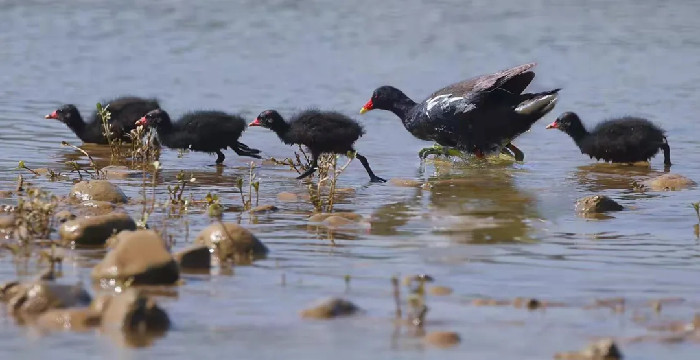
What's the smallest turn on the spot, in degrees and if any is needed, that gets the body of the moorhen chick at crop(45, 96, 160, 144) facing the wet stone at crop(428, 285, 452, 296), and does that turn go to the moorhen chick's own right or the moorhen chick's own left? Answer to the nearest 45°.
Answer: approximately 90° to the moorhen chick's own left

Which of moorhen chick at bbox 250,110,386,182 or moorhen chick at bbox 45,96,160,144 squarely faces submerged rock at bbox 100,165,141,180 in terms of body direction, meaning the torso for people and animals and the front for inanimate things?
moorhen chick at bbox 250,110,386,182

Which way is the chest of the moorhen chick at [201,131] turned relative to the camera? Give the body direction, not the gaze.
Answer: to the viewer's left

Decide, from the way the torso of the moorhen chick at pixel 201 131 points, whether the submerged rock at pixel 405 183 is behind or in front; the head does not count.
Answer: behind

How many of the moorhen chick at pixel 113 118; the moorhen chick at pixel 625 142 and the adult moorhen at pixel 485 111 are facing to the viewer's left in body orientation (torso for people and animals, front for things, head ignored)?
3

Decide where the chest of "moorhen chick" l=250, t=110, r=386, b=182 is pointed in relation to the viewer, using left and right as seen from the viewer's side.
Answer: facing to the left of the viewer

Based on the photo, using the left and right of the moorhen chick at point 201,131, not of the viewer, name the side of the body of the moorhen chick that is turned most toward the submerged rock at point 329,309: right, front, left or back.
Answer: left

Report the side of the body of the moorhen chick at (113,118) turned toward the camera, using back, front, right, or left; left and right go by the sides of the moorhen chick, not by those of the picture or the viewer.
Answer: left

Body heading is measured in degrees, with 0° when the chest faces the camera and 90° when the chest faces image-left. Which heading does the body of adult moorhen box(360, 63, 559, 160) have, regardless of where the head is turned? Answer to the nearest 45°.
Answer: approximately 90°

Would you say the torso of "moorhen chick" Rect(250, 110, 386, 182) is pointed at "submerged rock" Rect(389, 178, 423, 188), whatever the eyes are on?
no

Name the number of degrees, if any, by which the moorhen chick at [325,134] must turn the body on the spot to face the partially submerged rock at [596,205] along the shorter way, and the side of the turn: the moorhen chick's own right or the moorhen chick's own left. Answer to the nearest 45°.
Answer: approximately 135° to the moorhen chick's own left

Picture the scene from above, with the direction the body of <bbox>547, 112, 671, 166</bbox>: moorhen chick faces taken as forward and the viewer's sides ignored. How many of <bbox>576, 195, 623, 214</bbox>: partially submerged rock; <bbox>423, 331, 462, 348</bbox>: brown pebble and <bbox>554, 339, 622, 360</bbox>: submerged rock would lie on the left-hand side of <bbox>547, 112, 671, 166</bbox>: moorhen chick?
3

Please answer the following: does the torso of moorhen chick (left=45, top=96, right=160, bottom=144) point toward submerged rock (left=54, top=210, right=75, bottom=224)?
no

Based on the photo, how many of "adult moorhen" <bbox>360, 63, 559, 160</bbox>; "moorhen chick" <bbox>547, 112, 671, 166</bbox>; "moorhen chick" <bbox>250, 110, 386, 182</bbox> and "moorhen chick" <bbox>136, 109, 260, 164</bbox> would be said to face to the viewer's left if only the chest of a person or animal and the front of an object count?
4

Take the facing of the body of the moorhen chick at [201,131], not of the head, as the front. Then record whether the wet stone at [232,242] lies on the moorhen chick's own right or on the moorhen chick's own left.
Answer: on the moorhen chick's own left

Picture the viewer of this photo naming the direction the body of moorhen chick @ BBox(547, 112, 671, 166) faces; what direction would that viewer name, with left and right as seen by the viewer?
facing to the left of the viewer

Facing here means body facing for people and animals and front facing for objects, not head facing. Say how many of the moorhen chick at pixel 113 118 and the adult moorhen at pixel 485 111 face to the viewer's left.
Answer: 2
